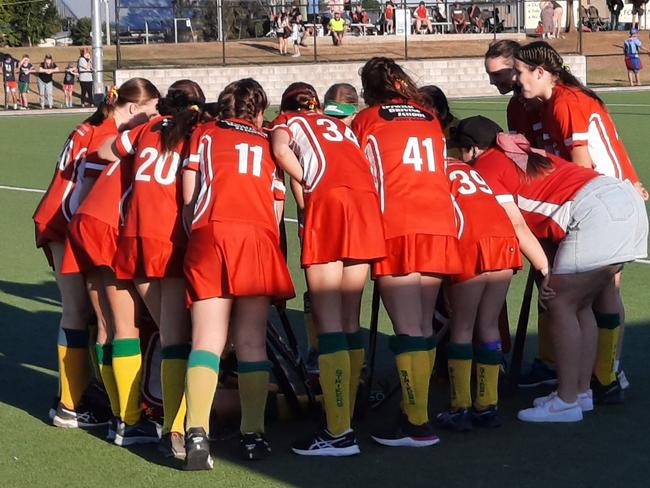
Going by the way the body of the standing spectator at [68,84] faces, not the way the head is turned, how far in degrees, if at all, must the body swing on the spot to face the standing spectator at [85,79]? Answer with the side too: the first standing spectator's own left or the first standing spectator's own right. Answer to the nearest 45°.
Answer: approximately 135° to the first standing spectator's own left

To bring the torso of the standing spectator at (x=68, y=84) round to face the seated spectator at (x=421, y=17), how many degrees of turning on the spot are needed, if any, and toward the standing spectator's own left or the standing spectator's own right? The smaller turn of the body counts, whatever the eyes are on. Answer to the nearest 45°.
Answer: approximately 135° to the standing spectator's own left

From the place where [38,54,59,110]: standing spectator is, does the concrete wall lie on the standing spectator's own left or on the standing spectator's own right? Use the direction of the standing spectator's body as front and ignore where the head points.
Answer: on the standing spectator's own left

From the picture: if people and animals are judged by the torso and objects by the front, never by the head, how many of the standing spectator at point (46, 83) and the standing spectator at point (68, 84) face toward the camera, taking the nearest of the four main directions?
2

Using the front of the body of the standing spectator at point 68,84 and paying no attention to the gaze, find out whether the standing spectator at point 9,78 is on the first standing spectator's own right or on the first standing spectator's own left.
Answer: on the first standing spectator's own right

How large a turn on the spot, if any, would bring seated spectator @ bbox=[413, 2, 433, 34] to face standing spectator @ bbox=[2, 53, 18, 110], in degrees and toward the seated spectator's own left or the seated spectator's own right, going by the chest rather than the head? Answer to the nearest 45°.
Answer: approximately 45° to the seated spectator's own right
